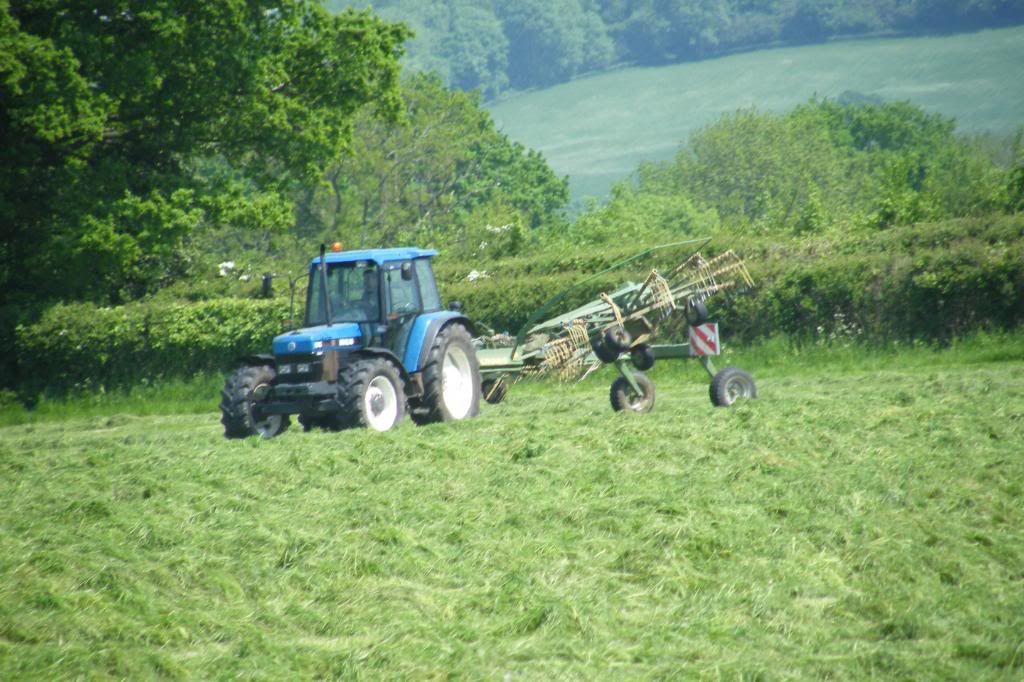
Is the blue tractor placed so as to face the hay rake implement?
no

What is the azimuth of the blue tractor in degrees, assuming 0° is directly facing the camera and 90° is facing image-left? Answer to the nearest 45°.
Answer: approximately 45°

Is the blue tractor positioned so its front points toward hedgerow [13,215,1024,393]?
no

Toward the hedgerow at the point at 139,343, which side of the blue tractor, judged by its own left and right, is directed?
right

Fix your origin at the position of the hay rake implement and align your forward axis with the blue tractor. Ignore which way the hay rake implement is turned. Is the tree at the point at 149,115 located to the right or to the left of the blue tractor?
right

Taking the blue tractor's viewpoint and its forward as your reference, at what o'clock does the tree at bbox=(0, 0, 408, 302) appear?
The tree is roughly at 4 o'clock from the blue tractor.
